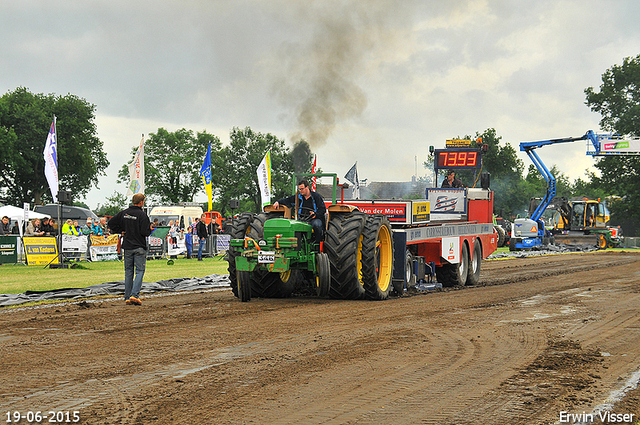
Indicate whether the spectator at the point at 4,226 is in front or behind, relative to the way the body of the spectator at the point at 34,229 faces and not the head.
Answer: behind

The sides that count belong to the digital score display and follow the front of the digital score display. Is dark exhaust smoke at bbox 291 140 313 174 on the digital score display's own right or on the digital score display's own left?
on the digital score display's own right

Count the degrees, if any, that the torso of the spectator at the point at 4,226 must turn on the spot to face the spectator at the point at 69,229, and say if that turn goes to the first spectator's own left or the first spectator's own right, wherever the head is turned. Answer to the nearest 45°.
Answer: approximately 45° to the first spectator's own left

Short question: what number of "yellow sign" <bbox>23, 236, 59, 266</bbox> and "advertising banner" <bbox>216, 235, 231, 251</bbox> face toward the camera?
2

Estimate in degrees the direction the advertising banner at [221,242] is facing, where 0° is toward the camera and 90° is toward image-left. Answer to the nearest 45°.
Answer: approximately 0°

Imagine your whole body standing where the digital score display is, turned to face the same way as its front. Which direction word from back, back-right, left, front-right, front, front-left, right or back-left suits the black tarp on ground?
front-right
